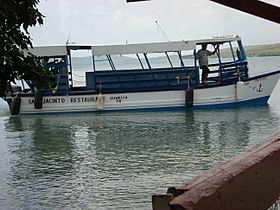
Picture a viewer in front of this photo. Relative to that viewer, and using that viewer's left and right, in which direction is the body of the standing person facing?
facing the viewer and to the right of the viewer

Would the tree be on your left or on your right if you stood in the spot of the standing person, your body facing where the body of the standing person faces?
on your right

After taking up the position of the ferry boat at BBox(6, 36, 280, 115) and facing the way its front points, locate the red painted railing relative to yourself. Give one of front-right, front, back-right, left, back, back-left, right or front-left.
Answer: right

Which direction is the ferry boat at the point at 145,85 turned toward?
to the viewer's right
